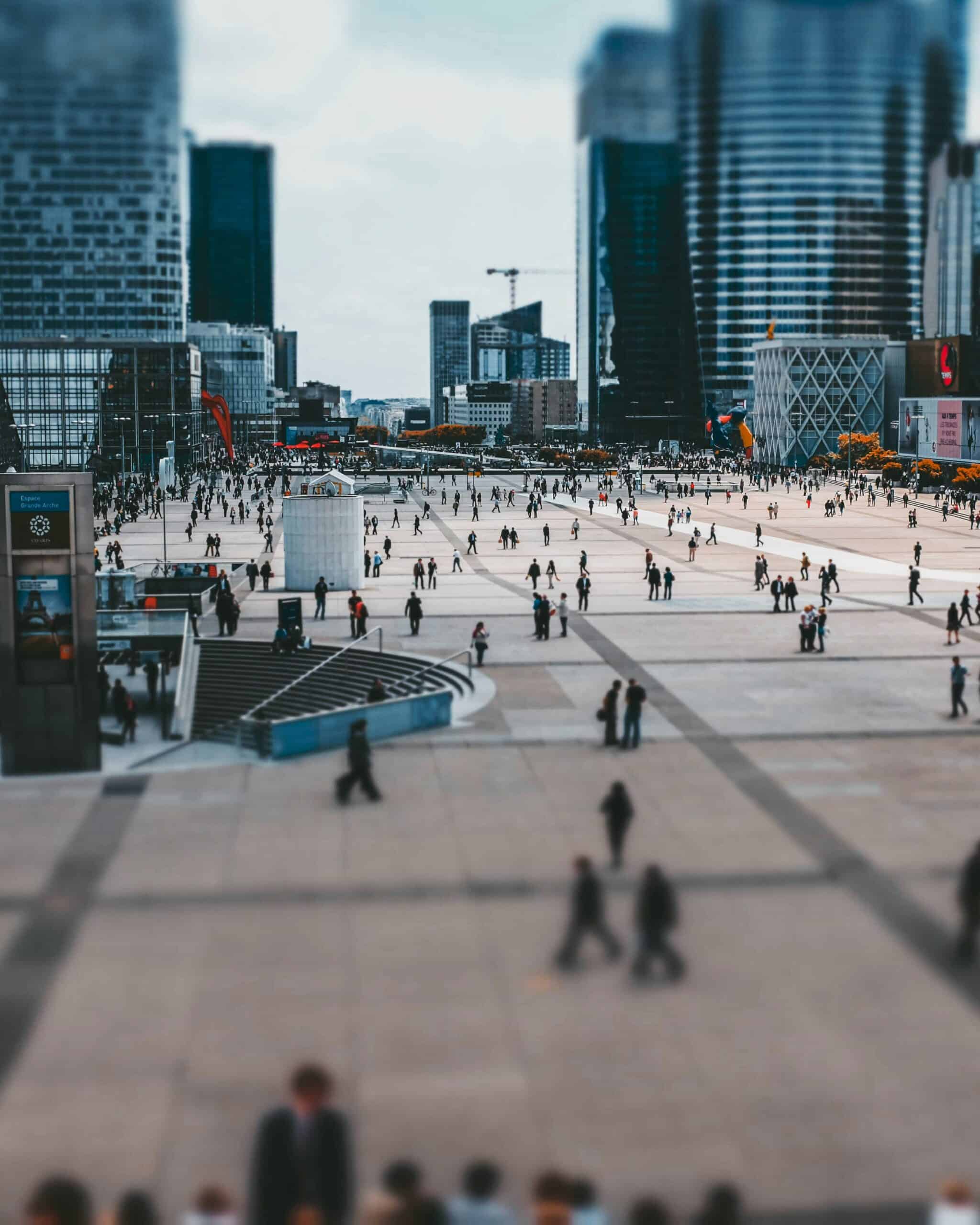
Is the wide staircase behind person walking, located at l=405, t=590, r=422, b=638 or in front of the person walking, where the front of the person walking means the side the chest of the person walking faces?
behind

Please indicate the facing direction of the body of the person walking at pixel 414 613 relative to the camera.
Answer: away from the camera

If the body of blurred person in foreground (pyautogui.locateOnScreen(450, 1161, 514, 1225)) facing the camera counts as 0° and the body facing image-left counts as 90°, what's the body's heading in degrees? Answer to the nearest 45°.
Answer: approximately 180°

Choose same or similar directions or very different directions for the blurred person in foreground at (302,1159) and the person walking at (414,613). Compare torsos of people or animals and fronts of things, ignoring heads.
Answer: very different directions

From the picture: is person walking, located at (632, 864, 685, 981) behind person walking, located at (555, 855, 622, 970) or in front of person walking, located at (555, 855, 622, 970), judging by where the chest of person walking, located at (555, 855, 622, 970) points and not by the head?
behind

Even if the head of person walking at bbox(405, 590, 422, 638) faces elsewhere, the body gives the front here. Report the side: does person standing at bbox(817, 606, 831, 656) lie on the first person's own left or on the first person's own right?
on the first person's own right

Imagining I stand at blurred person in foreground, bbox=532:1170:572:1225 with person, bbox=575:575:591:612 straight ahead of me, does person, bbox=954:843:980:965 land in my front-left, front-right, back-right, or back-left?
front-right

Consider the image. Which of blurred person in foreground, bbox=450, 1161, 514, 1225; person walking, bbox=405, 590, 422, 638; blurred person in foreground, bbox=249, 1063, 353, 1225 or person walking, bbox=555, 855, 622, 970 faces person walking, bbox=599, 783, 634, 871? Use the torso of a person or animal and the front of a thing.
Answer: blurred person in foreground, bbox=450, 1161, 514, 1225

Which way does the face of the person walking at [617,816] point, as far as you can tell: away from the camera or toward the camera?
away from the camera
